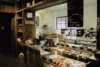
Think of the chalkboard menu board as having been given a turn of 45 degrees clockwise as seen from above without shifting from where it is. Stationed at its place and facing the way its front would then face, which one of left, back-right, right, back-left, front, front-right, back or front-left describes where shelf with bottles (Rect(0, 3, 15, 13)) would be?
right

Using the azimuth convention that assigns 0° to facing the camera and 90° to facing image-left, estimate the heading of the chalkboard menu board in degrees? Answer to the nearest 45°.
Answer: approximately 0°
